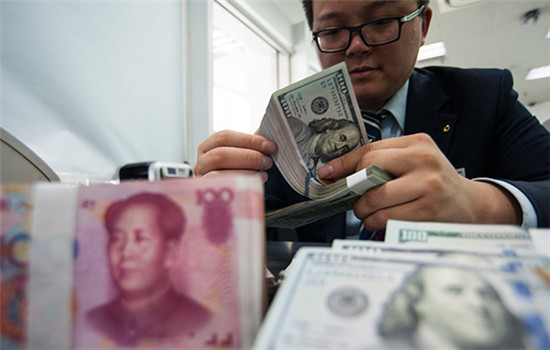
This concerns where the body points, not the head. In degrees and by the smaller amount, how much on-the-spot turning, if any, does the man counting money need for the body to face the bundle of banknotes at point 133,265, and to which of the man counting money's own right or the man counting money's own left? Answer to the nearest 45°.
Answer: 0° — they already face it

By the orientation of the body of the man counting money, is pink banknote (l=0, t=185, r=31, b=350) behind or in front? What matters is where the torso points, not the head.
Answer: in front

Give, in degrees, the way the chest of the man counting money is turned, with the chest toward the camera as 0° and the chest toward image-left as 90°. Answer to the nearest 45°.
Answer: approximately 45°
